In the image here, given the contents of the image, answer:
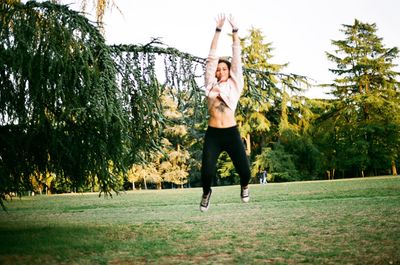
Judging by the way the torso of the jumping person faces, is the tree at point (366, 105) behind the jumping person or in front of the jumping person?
behind

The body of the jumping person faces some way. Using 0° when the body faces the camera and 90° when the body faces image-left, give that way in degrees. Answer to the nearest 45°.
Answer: approximately 0°
